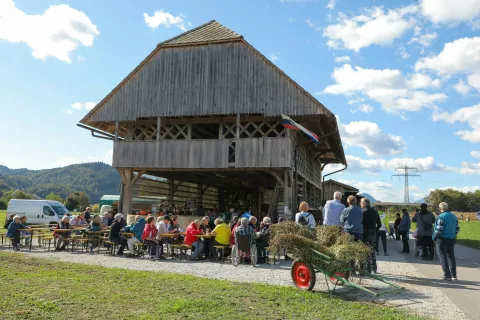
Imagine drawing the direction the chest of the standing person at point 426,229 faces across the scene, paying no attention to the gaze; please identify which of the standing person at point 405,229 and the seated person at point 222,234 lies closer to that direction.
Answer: the standing person

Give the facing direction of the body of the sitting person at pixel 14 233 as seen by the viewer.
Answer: to the viewer's right

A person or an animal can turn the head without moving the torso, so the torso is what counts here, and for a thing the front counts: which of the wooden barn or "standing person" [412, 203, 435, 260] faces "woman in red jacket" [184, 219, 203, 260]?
the wooden barn

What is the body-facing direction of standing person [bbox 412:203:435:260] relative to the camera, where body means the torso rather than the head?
away from the camera

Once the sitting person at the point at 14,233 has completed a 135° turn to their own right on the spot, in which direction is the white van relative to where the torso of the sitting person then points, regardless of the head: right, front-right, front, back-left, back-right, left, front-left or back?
back-right

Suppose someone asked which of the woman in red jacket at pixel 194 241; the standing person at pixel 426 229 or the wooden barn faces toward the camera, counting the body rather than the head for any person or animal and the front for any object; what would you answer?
the wooden barn

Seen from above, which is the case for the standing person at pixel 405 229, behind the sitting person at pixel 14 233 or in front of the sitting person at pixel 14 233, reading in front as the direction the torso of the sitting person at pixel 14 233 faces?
in front

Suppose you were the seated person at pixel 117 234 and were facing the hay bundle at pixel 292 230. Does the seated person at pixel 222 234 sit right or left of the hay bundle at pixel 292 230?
left

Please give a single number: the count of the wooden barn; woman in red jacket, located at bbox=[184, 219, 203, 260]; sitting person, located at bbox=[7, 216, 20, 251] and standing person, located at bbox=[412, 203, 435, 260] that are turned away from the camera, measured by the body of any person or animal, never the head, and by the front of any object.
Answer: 1

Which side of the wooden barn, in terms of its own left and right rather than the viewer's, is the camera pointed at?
front

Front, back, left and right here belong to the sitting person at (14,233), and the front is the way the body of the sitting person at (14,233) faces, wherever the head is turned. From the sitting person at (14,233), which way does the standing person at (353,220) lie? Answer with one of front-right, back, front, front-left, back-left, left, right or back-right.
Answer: front-right
